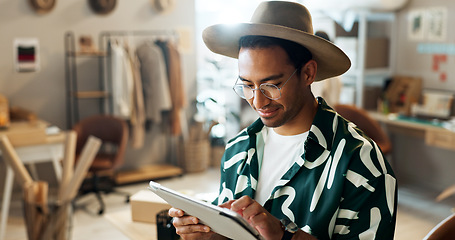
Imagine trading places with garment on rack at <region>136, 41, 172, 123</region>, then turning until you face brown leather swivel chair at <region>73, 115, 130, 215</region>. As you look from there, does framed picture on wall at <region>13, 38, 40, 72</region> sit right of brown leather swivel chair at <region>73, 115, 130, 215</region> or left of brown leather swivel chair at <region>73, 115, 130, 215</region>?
right

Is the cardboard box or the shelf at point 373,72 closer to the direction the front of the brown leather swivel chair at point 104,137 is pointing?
the cardboard box

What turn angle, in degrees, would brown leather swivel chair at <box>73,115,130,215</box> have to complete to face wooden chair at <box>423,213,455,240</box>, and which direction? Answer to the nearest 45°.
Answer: approximately 45° to its left

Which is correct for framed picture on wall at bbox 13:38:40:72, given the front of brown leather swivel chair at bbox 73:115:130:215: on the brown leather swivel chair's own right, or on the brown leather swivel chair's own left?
on the brown leather swivel chair's own right

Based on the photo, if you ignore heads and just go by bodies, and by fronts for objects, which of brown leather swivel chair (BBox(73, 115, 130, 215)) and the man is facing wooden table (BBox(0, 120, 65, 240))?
the brown leather swivel chair

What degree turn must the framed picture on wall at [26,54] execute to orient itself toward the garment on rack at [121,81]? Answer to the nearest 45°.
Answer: approximately 90° to its left

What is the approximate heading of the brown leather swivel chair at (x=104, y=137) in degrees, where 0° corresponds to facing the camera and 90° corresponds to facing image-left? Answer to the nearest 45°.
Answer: approximately 45°

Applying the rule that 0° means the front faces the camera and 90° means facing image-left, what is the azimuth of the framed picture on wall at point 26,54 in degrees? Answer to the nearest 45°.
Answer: approximately 0°

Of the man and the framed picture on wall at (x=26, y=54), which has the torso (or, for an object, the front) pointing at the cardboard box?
the framed picture on wall
